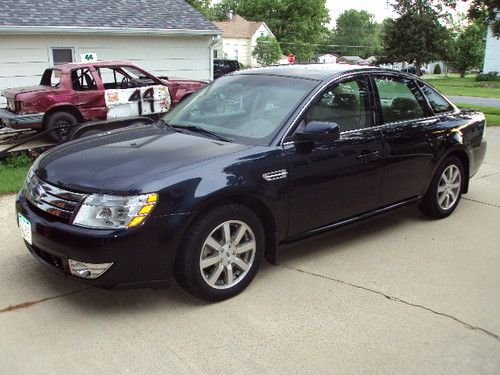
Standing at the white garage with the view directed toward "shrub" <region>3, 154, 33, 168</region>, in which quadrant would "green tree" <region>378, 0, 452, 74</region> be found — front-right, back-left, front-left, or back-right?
back-left

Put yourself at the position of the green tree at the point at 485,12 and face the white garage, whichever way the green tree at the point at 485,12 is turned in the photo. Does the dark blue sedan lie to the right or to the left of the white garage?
left

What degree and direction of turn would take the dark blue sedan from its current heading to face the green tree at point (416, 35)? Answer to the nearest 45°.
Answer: approximately 135° to its right

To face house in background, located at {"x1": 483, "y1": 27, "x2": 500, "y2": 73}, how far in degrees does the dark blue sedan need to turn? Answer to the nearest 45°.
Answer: approximately 180°

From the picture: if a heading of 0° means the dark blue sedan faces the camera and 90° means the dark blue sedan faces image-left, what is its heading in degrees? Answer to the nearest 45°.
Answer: approximately 45°

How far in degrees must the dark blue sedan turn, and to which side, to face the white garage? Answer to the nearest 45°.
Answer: approximately 135° to its right

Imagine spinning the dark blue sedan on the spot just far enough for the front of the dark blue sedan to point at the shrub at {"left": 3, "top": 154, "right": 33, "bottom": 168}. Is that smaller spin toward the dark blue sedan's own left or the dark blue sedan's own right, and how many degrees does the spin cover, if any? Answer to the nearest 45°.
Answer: approximately 90° to the dark blue sedan's own right

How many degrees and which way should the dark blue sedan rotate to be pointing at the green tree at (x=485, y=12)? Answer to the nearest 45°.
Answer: approximately 180°

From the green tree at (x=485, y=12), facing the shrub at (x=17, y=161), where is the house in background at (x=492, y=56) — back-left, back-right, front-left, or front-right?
back-right

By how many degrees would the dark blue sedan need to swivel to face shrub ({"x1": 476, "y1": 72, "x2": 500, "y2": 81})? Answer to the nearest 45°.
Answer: approximately 180°
